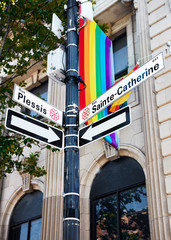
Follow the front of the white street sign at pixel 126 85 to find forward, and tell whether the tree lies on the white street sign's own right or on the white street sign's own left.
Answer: on the white street sign's own right

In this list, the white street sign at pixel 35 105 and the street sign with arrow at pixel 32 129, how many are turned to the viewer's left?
0

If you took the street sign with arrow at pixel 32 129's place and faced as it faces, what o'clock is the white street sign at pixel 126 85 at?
The white street sign is roughly at 11 o'clock from the street sign with arrow.

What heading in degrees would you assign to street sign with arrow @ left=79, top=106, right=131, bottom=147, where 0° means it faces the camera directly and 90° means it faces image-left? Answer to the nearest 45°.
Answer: approximately 45°

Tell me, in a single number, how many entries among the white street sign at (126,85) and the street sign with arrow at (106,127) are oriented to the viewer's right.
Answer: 0

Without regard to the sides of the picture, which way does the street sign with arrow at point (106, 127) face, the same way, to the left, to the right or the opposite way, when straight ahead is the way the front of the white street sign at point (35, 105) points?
to the right

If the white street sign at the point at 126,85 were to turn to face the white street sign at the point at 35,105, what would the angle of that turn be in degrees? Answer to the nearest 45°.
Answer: approximately 45° to its right

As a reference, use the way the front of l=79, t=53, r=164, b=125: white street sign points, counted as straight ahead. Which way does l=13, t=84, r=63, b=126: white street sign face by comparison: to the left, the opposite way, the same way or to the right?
to the left

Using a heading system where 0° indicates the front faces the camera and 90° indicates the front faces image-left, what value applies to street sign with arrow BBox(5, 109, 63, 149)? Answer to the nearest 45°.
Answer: approximately 315°

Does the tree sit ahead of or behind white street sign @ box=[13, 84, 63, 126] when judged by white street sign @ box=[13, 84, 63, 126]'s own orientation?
behind
